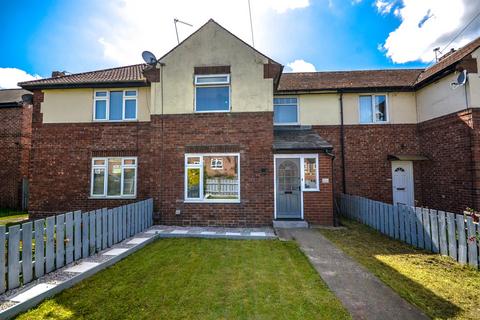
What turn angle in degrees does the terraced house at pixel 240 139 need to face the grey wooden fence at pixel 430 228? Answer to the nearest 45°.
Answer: approximately 45° to its left

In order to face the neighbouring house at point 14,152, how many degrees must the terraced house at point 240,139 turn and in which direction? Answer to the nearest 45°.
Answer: approximately 90° to its right

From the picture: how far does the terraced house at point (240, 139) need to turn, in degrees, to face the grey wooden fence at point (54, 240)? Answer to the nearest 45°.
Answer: approximately 45° to its right

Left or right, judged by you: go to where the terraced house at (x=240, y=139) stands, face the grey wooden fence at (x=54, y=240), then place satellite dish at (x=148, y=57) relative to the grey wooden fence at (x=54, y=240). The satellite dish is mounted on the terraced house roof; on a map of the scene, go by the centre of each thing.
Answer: right

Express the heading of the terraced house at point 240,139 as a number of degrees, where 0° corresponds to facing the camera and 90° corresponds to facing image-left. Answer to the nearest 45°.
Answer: approximately 0°
